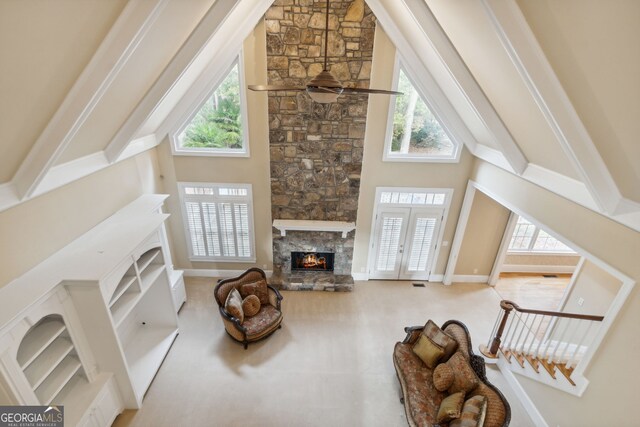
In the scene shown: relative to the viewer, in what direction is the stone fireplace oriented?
toward the camera

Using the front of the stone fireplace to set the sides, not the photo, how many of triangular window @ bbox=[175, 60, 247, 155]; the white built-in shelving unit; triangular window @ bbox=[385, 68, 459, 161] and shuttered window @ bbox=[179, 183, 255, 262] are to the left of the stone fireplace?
1

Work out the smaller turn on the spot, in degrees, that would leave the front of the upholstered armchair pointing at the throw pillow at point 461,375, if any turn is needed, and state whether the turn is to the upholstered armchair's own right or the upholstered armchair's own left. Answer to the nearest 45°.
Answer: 0° — it already faces it

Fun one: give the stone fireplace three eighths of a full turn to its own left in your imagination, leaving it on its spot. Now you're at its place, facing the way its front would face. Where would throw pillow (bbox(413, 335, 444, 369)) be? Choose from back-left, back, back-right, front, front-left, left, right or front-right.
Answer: right

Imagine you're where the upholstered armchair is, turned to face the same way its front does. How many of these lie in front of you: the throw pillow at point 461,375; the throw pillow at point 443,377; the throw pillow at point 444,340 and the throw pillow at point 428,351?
4

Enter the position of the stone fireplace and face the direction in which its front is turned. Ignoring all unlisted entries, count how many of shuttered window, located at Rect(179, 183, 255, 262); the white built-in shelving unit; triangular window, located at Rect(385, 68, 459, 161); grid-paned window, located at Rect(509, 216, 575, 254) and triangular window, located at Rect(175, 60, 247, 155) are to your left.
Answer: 2

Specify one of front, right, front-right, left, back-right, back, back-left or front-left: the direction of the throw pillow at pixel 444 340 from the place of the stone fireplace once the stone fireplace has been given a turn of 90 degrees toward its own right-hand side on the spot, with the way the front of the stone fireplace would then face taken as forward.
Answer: back-left

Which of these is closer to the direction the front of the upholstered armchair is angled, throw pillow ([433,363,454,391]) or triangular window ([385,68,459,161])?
the throw pillow

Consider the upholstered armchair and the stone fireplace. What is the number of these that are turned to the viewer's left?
0

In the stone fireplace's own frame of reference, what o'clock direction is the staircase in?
The staircase is roughly at 10 o'clock from the stone fireplace.

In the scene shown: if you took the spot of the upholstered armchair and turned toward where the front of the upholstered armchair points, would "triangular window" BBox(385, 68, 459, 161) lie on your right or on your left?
on your left

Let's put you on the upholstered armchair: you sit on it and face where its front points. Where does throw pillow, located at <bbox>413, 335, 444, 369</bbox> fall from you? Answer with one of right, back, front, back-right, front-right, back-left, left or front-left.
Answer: front

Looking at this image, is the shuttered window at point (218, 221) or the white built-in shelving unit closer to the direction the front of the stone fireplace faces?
the white built-in shelving unit

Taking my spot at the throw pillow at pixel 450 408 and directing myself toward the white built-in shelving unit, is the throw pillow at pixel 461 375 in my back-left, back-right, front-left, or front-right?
back-right

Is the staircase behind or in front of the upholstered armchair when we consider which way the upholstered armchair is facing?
in front

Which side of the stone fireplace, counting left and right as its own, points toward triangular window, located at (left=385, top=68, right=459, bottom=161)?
left

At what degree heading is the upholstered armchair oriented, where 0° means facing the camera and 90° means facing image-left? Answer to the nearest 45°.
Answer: approximately 315°

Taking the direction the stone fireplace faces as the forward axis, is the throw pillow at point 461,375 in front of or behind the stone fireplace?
in front
